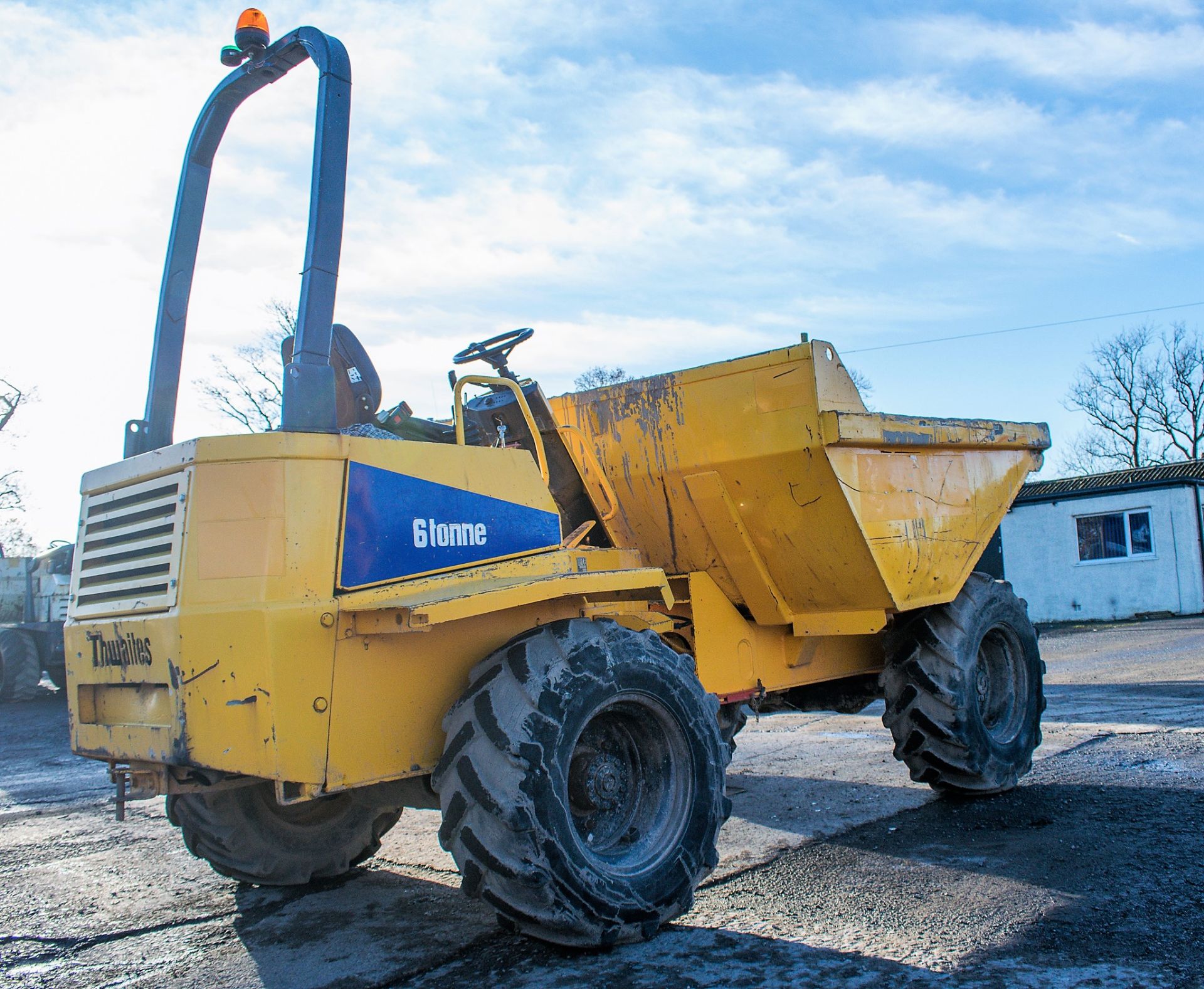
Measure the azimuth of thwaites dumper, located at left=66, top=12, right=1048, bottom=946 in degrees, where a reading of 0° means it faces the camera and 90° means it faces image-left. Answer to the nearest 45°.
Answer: approximately 225°

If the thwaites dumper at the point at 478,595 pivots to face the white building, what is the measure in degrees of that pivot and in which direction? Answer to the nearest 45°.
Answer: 0° — it already faces it
